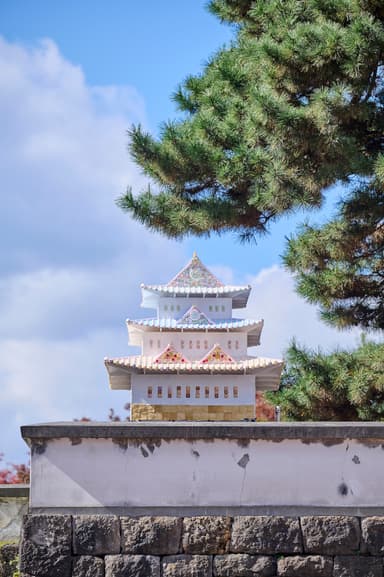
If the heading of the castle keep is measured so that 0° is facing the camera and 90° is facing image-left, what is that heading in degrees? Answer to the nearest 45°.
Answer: approximately 0°
